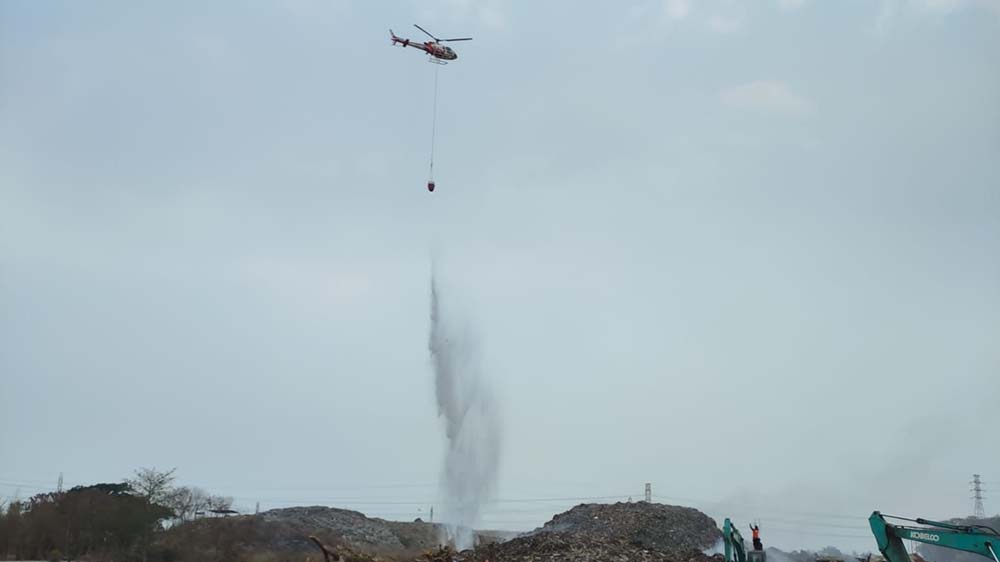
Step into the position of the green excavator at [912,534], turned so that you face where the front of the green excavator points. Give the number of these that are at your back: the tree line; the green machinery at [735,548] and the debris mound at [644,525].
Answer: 0

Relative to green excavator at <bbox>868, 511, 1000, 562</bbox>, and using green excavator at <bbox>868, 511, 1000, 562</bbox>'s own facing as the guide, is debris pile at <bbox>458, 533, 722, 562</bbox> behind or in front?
in front

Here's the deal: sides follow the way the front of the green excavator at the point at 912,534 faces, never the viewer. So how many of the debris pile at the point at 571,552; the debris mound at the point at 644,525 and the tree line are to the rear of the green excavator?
0

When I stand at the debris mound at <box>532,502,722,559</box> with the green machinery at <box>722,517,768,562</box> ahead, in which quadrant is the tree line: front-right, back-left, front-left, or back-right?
back-right

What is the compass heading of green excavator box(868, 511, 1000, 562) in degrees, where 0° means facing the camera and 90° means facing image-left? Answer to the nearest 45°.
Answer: approximately 90°

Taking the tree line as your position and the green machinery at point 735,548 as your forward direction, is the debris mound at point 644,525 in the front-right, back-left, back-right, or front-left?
front-left

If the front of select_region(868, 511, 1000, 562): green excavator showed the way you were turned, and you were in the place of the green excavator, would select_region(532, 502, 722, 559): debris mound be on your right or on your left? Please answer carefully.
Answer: on your right

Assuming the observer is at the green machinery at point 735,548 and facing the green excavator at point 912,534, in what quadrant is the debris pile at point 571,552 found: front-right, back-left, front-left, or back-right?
back-right

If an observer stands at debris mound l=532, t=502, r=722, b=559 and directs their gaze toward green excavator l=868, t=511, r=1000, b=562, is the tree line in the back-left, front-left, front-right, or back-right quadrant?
back-right

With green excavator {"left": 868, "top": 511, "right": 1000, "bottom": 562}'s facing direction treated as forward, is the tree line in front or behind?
in front
